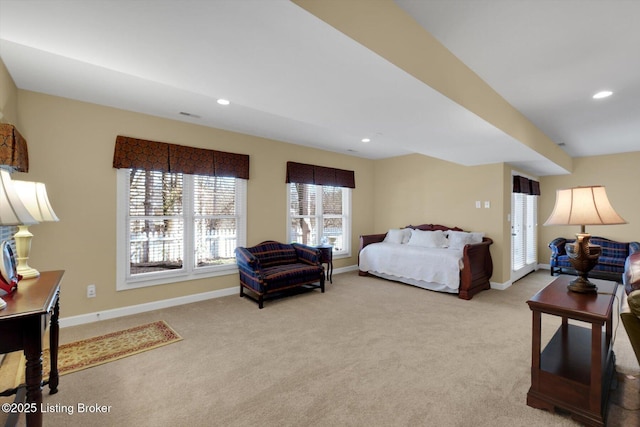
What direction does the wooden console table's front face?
to the viewer's right

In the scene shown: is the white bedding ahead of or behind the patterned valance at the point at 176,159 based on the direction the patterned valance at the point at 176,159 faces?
ahead

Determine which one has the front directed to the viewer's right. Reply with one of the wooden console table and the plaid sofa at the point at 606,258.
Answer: the wooden console table

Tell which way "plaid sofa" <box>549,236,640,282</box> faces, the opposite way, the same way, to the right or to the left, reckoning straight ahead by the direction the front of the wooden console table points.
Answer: the opposite way

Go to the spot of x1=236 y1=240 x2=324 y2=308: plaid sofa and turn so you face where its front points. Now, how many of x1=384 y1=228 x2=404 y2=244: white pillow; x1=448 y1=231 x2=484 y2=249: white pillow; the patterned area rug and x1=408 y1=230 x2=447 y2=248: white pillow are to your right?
1

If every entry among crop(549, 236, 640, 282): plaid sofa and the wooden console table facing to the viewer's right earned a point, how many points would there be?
1

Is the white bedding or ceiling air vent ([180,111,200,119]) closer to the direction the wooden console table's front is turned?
the white bedding

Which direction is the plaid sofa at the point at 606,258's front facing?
toward the camera

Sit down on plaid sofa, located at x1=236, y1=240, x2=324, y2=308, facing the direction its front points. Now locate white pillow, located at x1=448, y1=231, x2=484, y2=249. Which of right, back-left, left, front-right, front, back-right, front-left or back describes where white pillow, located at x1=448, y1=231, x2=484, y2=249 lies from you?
front-left

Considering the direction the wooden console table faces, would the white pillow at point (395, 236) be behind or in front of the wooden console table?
in front

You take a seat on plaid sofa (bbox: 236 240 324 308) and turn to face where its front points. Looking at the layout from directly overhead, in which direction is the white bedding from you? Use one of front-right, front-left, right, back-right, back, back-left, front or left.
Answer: front-left

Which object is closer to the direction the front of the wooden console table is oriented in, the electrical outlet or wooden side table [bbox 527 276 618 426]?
the wooden side table

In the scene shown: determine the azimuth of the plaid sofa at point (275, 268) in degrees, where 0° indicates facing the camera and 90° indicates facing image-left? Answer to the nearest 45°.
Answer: approximately 315°

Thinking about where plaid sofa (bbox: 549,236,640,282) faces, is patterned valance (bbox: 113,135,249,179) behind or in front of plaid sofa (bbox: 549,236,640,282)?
in front
